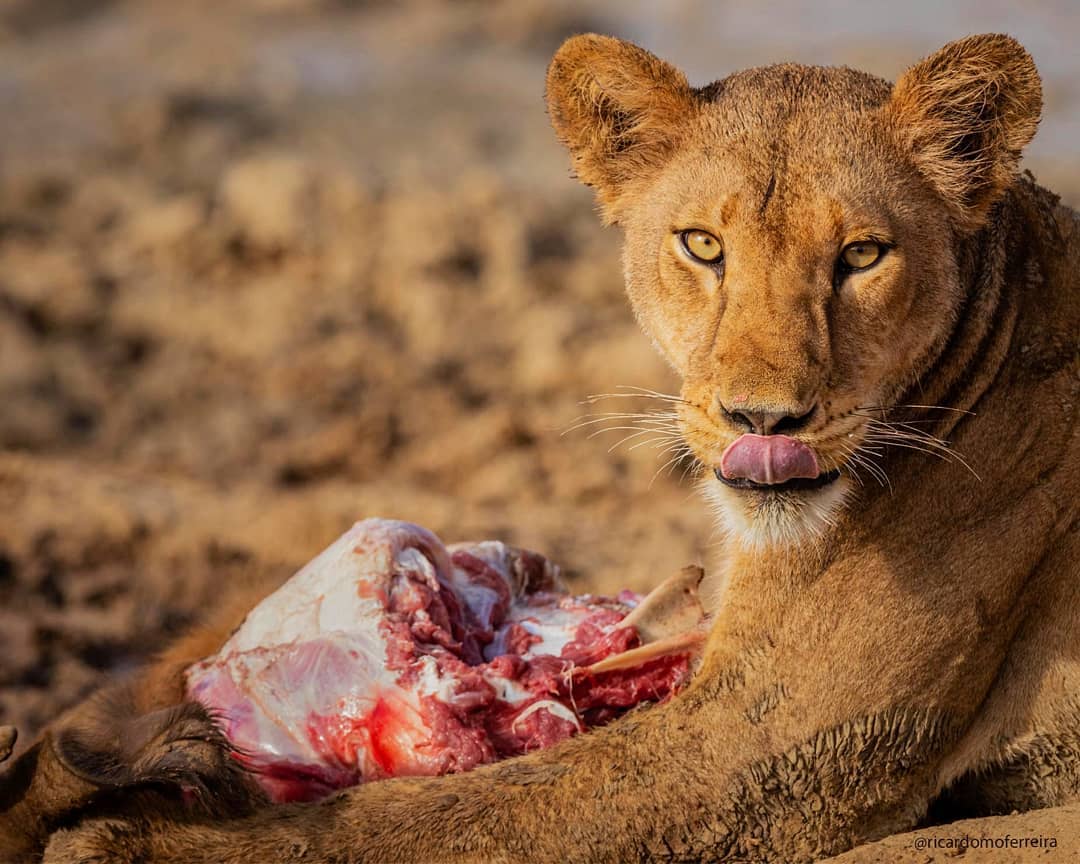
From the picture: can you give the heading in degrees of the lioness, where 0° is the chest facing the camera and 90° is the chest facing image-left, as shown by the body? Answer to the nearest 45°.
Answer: approximately 90°
